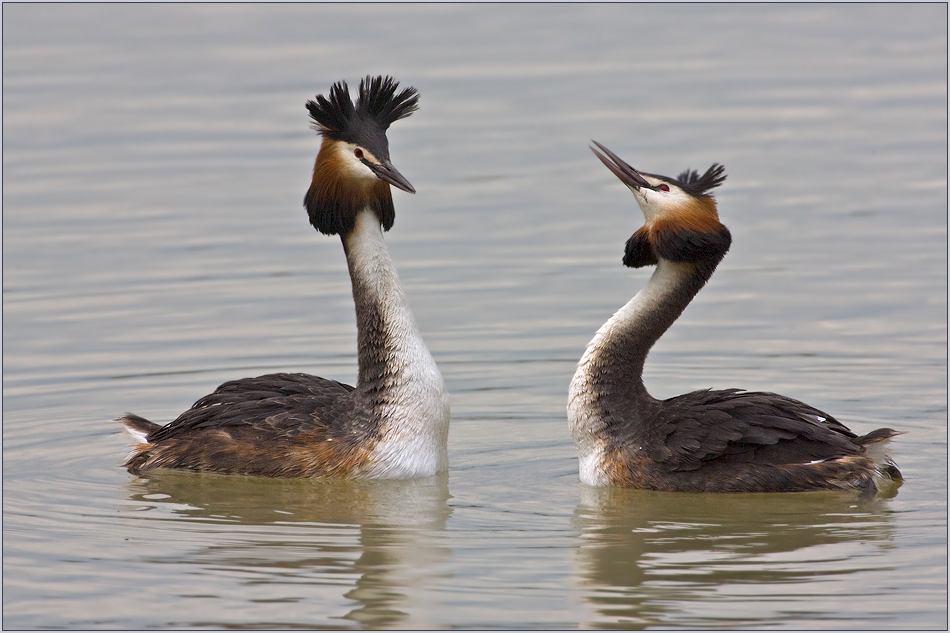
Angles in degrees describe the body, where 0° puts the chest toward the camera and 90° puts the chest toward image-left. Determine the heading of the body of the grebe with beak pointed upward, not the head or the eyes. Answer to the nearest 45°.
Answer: approximately 90°

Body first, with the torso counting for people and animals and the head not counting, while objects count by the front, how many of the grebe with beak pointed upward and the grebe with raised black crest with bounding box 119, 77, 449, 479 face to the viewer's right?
1

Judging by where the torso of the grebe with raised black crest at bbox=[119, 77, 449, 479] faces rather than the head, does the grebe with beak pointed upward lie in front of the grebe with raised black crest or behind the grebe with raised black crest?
in front

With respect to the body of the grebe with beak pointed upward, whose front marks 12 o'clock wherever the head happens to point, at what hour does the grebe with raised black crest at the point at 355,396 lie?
The grebe with raised black crest is roughly at 12 o'clock from the grebe with beak pointed upward.

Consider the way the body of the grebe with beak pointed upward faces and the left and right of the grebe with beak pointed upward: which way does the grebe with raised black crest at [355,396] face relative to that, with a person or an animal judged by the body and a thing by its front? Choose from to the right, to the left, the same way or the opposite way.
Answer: the opposite way

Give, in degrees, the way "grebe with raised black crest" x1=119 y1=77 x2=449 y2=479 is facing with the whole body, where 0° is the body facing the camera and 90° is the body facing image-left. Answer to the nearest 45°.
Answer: approximately 270°
